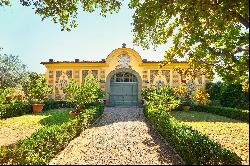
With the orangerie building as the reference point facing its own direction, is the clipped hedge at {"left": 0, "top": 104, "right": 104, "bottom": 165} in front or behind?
in front

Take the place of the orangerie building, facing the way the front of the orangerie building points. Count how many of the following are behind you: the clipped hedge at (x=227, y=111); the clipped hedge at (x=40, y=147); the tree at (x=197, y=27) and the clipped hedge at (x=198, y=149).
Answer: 0

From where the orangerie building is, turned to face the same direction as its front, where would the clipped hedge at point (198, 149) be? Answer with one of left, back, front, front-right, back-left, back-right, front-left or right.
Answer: front

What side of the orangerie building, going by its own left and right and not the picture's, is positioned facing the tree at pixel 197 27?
front

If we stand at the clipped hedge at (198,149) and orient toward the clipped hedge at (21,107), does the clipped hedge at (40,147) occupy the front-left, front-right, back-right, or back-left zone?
front-left

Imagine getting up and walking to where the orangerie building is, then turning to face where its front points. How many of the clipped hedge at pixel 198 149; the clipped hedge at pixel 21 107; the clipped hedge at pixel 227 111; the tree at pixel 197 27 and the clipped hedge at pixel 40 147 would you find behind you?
0

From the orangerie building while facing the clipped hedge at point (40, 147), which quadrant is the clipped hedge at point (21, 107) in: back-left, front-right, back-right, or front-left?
front-right

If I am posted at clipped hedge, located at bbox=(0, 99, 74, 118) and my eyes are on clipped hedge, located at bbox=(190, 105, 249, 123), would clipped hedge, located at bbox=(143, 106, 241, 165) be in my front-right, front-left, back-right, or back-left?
front-right

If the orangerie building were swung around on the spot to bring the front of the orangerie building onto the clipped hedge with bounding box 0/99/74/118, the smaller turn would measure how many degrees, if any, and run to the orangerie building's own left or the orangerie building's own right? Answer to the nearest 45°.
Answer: approximately 45° to the orangerie building's own right

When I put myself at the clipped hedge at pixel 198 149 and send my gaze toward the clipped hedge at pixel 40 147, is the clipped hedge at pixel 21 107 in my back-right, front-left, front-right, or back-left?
front-right

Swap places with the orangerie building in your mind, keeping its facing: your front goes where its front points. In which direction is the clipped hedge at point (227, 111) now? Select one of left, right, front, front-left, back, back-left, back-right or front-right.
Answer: front-left

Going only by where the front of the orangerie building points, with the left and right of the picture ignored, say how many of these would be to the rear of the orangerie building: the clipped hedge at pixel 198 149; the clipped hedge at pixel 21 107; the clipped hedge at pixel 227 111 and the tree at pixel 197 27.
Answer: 0

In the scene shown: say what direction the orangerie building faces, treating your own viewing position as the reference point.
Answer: facing the viewer

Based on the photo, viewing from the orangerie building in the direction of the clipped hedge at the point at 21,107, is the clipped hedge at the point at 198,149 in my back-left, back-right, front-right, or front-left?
front-left
